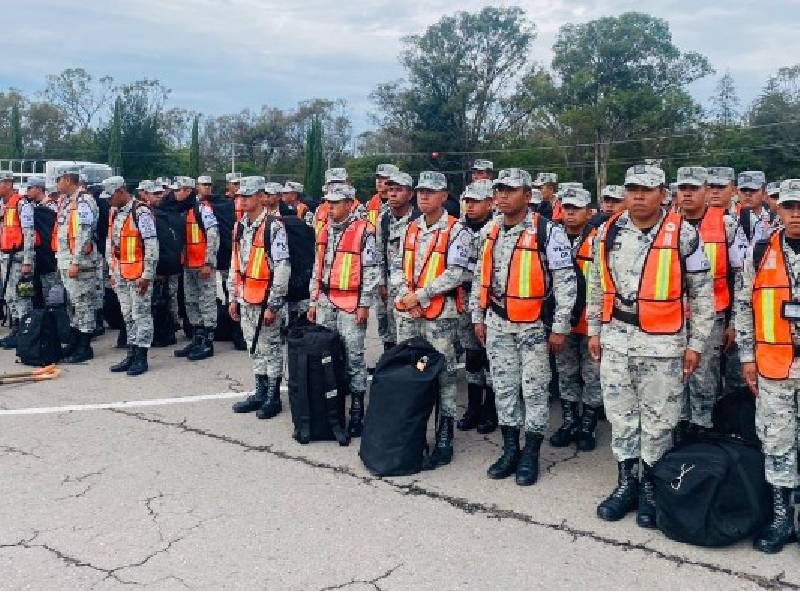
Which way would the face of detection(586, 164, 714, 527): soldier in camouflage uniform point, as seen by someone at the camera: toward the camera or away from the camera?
toward the camera

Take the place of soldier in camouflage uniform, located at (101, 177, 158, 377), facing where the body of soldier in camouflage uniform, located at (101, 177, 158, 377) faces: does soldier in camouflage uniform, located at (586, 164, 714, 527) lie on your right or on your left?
on your left

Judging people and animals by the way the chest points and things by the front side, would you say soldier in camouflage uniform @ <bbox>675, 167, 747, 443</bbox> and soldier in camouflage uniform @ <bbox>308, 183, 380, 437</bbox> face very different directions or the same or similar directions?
same or similar directions

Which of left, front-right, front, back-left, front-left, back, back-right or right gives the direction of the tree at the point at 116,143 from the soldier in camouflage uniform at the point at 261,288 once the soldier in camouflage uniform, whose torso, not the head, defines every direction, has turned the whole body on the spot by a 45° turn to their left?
back

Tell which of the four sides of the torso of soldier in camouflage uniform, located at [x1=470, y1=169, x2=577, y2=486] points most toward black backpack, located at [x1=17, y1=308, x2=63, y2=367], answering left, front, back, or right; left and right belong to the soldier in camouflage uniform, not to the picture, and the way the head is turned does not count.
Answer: right

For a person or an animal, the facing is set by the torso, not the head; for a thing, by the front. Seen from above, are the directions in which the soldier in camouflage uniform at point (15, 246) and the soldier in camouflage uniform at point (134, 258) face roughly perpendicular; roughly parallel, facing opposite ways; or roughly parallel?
roughly parallel

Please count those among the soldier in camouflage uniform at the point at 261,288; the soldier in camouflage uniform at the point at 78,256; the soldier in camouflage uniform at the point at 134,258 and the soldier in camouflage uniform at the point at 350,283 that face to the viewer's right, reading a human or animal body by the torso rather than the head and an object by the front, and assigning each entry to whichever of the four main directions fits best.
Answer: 0

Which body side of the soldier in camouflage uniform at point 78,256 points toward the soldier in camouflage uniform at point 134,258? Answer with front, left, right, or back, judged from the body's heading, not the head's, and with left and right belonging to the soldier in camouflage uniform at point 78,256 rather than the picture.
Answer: left

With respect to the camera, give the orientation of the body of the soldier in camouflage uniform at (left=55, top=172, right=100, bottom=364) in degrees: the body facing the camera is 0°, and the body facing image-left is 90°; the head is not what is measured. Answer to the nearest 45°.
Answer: approximately 45°

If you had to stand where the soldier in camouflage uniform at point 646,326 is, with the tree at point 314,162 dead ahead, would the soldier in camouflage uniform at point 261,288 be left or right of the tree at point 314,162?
left

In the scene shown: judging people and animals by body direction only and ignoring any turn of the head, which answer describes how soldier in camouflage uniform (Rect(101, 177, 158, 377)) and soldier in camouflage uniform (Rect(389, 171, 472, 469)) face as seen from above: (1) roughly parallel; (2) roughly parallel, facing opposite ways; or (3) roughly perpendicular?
roughly parallel

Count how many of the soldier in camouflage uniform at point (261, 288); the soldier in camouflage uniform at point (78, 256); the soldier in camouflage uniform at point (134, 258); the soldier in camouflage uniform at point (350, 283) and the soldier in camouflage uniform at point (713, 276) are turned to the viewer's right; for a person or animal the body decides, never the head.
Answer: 0

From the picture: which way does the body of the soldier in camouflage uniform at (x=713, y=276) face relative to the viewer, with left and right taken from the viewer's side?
facing the viewer and to the left of the viewer

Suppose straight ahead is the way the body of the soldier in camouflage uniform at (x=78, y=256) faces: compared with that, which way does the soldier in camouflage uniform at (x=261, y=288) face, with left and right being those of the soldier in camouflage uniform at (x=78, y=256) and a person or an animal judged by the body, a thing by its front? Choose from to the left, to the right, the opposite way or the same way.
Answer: the same way
